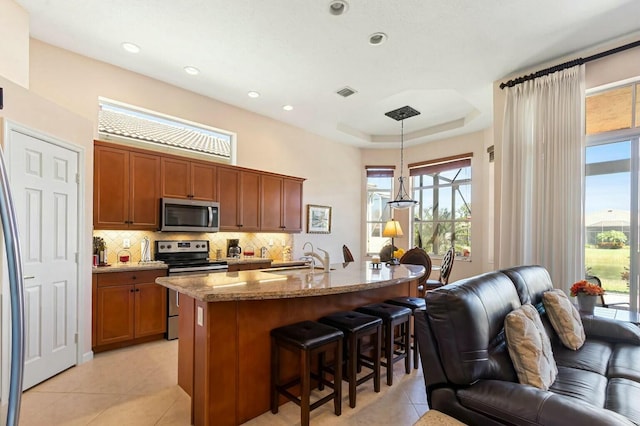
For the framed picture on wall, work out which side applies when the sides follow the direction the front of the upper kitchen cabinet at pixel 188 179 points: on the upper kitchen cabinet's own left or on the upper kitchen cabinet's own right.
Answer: on the upper kitchen cabinet's own left

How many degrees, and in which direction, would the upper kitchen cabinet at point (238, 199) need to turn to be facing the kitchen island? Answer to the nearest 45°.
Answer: approximately 45° to its right

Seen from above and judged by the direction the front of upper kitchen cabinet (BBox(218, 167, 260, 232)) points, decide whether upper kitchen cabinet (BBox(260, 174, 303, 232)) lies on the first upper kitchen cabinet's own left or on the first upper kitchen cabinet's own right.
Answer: on the first upper kitchen cabinet's own left

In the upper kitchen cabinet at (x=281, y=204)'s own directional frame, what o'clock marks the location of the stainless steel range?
The stainless steel range is roughly at 3 o'clock from the upper kitchen cabinet.

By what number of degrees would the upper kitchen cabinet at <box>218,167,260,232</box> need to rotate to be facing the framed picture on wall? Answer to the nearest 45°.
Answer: approximately 90° to its left

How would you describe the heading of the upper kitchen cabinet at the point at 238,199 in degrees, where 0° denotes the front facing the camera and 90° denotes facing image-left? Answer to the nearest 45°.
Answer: approximately 315°

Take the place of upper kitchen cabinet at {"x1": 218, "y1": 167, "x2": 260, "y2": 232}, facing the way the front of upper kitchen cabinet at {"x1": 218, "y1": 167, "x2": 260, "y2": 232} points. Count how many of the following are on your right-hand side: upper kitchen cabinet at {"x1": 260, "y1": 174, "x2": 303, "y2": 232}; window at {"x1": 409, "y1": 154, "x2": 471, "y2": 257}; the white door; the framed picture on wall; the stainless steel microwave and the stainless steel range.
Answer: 3

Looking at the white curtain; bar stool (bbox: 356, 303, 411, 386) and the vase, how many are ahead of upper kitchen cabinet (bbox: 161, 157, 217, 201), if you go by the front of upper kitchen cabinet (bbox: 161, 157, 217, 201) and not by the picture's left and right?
3

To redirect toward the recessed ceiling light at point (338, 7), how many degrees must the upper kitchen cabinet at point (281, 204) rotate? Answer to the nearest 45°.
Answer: approximately 45° to its right

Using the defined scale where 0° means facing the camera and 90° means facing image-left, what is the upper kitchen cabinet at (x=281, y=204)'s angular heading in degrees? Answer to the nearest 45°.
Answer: approximately 315°
